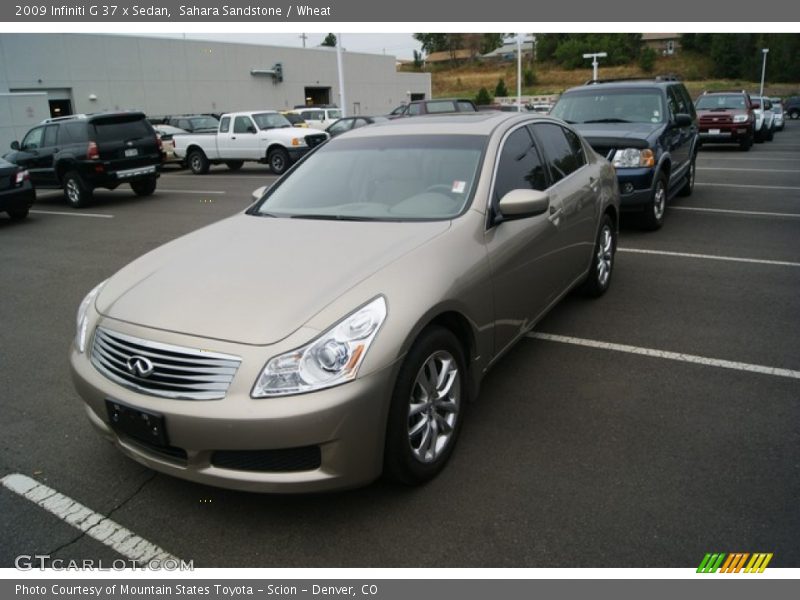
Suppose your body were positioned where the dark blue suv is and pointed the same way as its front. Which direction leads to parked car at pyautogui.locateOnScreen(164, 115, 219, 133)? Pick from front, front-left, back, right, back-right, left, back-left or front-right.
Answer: right

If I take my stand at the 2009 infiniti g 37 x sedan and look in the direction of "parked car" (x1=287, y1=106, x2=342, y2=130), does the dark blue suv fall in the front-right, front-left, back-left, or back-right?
front-right

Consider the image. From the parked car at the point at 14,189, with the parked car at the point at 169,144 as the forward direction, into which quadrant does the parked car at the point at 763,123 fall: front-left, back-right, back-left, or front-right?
front-right

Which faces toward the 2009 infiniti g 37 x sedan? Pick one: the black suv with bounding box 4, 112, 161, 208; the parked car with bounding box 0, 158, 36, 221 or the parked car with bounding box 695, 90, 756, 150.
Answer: the parked car with bounding box 695, 90, 756, 150

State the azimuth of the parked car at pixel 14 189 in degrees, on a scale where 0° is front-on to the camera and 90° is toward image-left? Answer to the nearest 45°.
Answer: approximately 135°

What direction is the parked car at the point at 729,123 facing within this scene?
toward the camera

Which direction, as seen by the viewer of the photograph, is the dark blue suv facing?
facing the viewer and to the left of the viewer

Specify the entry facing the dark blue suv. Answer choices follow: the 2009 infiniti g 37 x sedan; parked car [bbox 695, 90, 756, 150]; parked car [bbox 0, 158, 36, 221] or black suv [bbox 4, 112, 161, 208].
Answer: parked car [bbox 695, 90, 756, 150]

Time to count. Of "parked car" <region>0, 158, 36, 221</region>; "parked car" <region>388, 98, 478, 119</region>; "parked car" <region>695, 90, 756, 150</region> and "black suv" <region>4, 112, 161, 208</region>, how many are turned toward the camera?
1

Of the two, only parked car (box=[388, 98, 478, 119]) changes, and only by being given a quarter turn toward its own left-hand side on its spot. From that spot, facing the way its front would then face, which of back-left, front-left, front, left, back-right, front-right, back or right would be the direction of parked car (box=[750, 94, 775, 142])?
left

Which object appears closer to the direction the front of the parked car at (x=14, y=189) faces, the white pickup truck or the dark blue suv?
the white pickup truck

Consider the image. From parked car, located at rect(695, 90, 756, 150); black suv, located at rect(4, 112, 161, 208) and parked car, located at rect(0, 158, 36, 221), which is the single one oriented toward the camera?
parked car, located at rect(695, 90, 756, 150)

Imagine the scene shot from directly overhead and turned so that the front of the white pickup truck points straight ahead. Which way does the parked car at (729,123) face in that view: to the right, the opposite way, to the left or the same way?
to the right

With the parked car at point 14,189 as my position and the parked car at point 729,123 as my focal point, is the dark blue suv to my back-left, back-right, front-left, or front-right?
front-right

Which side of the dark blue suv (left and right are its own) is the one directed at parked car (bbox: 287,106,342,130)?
right

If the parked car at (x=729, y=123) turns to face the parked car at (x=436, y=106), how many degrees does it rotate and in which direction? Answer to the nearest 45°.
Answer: approximately 90° to its right

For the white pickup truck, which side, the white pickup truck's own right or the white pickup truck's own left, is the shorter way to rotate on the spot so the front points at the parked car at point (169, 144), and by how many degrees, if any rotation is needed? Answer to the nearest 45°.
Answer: approximately 180°
